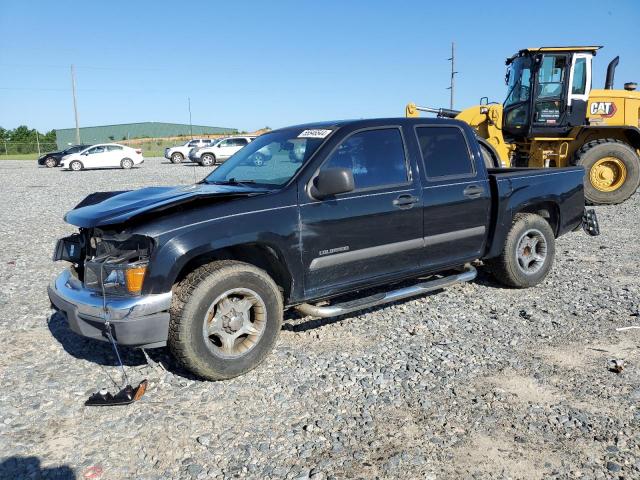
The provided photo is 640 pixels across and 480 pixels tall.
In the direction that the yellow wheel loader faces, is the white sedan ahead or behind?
ahead

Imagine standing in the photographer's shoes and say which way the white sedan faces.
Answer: facing to the left of the viewer

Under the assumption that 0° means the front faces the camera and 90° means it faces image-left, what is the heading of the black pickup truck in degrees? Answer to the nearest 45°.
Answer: approximately 45°

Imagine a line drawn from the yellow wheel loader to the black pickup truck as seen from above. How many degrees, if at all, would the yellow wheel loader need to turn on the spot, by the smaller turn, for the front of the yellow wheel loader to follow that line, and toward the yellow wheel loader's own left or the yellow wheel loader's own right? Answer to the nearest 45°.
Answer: approximately 90° to the yellow wheel loader's own left

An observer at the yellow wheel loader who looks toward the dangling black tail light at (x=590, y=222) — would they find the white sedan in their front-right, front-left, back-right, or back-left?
back-right

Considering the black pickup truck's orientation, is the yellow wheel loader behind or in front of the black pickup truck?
behind

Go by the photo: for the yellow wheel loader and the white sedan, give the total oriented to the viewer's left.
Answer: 2

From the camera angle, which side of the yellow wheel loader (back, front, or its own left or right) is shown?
left

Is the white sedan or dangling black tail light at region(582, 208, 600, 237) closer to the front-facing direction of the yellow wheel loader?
the white sedan

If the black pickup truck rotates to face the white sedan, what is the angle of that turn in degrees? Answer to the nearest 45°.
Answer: approximately 90° to its right

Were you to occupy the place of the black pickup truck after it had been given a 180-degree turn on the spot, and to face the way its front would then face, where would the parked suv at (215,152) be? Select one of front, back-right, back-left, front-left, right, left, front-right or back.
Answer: front-left
